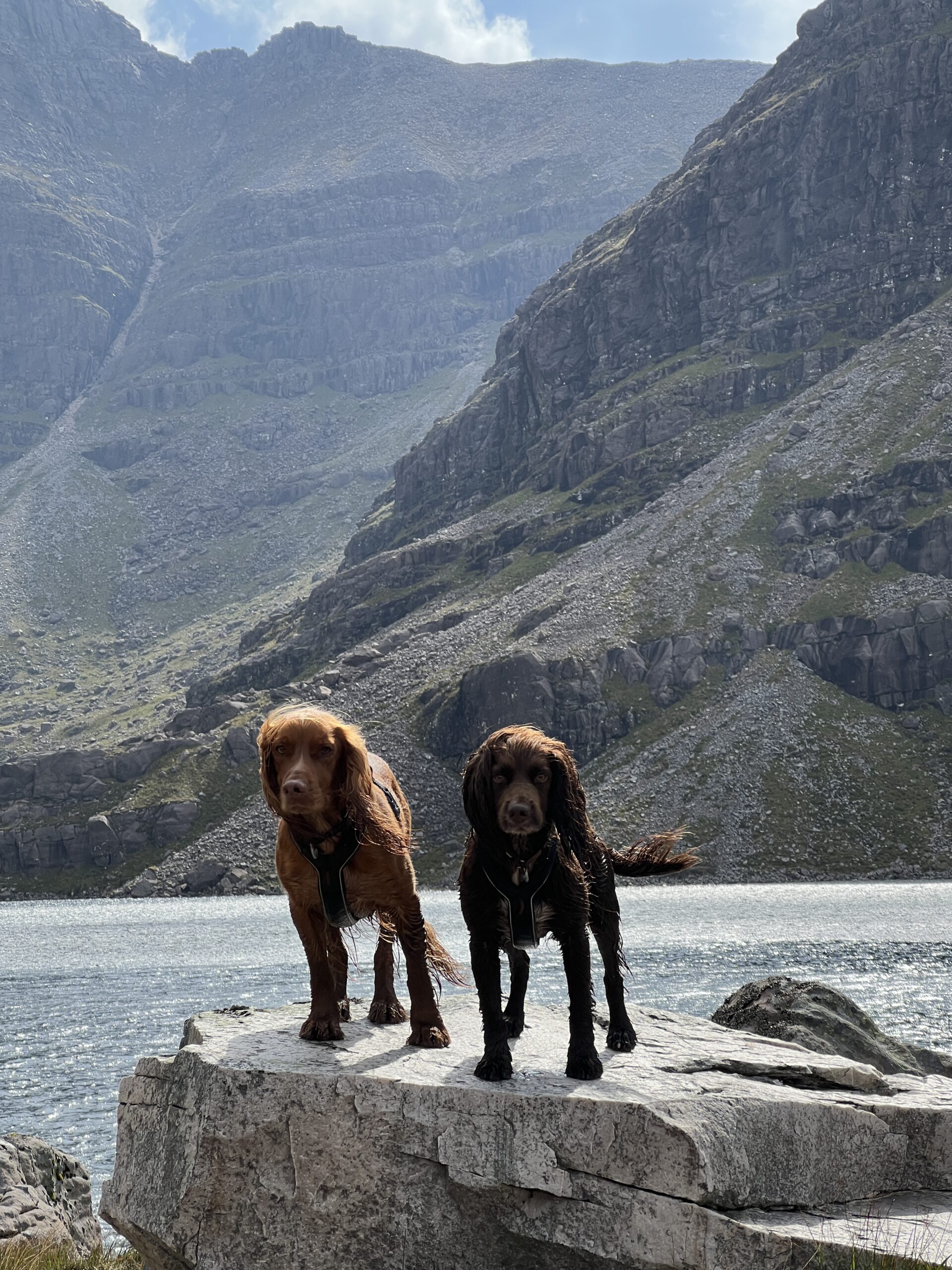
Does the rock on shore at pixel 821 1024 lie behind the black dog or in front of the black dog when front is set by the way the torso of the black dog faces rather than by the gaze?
behind

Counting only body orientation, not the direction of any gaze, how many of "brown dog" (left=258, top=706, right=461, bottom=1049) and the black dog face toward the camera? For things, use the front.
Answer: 2

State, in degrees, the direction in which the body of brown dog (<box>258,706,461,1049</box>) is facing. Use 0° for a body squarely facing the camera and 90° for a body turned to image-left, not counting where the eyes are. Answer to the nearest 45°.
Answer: approximately 0°

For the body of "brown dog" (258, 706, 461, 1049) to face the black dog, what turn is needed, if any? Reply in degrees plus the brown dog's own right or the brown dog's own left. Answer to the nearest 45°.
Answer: approximately 45° to the brown dog's own left
